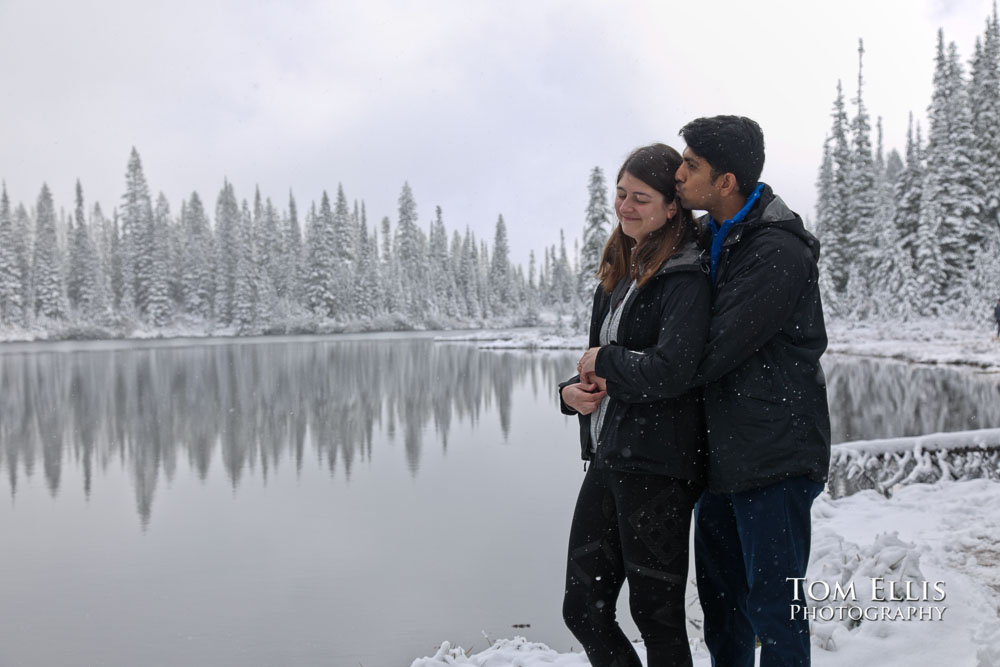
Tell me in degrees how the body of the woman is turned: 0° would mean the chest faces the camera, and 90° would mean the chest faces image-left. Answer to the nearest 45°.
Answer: approximately 45°

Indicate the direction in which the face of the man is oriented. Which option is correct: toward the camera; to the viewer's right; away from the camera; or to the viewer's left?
to the viewer's left

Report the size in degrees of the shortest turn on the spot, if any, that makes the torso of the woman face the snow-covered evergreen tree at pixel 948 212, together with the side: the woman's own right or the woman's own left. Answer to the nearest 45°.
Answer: approximately 180°

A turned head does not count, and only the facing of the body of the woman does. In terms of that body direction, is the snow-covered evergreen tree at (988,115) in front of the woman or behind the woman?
behind

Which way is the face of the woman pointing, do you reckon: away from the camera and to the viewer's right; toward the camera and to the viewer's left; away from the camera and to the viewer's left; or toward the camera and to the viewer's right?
toward the camera and to the viewer's left

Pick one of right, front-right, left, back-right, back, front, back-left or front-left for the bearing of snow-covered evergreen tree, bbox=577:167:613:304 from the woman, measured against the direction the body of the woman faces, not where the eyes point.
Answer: back-right
